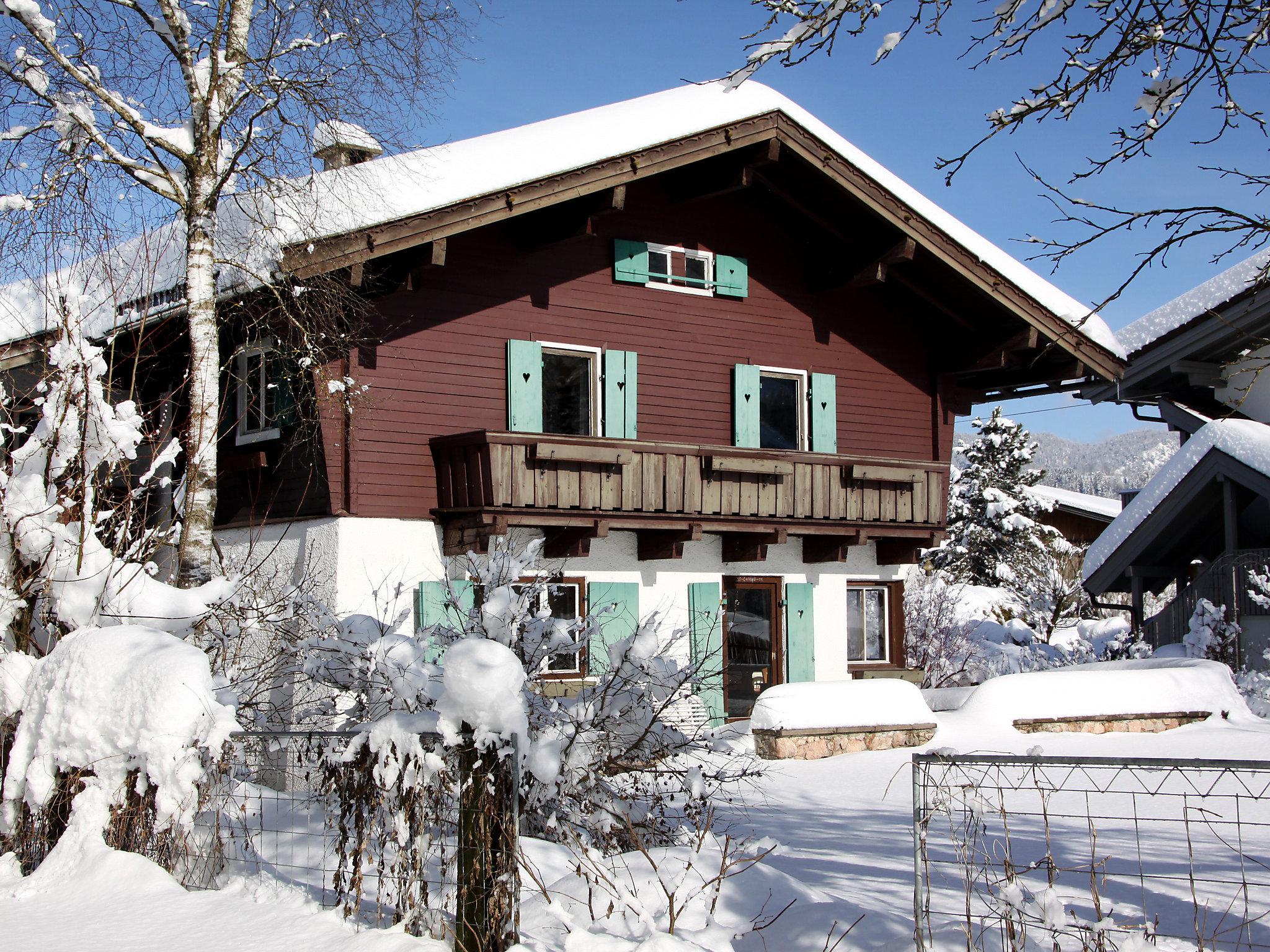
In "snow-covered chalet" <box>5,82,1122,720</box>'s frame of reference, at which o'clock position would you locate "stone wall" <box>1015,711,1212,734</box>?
The stone wall is roughly at 11 o'clock from the snow-covered chalet.

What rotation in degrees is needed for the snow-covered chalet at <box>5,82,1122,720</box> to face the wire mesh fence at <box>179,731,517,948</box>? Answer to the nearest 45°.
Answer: approximately 45° to its right

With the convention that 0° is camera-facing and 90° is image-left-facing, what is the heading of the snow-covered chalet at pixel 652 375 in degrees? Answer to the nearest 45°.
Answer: approximately 315°

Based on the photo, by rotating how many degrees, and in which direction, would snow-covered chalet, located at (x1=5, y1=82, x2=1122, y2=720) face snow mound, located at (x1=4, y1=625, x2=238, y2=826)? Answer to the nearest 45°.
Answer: approximately 45° to its right

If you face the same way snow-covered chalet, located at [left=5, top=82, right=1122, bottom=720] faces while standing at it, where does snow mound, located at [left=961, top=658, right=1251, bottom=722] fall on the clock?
The snow mound is roughly at 11 o'clock from the snow-covered chalet.

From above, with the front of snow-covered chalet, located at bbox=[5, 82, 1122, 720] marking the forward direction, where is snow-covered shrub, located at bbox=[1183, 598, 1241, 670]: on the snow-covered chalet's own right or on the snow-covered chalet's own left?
on the snow-covered chalet's own left

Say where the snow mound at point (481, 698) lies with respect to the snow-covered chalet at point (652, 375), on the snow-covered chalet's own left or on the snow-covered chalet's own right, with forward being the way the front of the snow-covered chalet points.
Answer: on the snow-covered chalet's own right

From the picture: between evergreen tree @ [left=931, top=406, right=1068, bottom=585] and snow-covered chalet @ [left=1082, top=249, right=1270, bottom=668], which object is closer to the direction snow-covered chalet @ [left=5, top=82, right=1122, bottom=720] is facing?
the snow-covered chalet

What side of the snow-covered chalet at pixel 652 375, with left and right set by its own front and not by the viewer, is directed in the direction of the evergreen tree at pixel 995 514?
left
